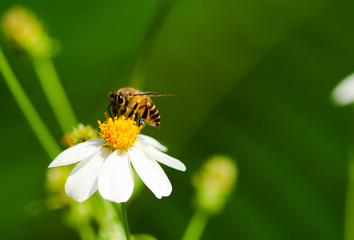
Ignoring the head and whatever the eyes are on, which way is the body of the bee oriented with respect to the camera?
to the viewer's left
